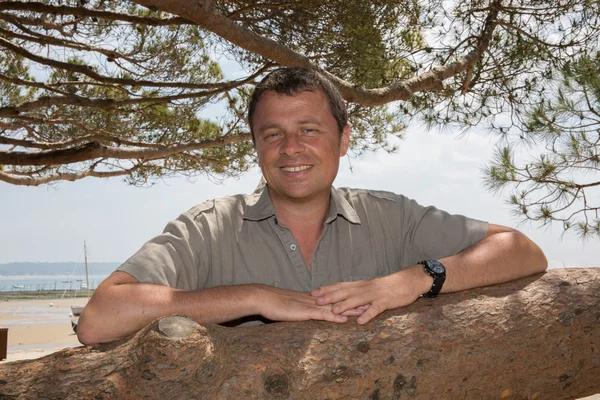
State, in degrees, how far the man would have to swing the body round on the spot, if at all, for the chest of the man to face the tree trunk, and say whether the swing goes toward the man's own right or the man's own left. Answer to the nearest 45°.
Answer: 0° — they already face it

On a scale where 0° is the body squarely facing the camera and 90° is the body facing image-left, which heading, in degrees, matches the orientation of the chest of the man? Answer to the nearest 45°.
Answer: approximately 0°
